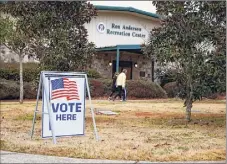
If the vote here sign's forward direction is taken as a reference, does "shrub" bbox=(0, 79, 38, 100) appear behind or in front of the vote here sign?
behind

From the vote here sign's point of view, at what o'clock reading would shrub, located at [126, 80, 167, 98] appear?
The shrub is roughly at 8 o'clock from the vote here sign.

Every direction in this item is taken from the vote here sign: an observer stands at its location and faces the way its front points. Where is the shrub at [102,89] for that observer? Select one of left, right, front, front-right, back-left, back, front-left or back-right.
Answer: back-left

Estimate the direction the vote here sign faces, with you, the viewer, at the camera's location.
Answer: facing the viewer and to the right of the viewer
